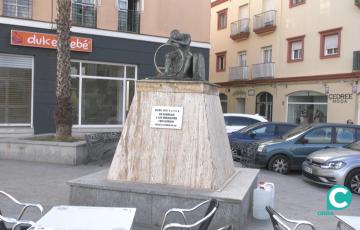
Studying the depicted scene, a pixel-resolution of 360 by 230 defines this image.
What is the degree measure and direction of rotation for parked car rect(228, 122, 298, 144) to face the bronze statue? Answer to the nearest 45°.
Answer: approximately 45° to its left

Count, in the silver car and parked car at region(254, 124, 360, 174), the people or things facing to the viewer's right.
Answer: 0

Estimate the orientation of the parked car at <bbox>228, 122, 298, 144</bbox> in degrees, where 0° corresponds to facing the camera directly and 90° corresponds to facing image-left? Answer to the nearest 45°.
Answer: approximately 45°

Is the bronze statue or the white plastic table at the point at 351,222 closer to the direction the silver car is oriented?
the bronze statue

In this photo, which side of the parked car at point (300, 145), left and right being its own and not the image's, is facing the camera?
left

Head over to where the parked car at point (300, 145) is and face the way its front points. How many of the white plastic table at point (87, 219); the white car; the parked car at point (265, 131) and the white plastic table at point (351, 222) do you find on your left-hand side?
2

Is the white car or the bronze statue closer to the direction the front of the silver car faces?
the bronze statue

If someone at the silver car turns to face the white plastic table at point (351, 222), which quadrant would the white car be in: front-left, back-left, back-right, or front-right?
back-right

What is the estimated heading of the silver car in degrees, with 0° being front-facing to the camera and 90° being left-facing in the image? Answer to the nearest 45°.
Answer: approximately 45°

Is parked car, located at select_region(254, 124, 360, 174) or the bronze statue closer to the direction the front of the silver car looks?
the bronze statue

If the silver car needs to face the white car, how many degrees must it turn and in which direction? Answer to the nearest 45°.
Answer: approximately 90° to its right

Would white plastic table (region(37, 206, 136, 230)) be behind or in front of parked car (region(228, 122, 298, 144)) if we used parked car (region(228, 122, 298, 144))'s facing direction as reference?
in front
